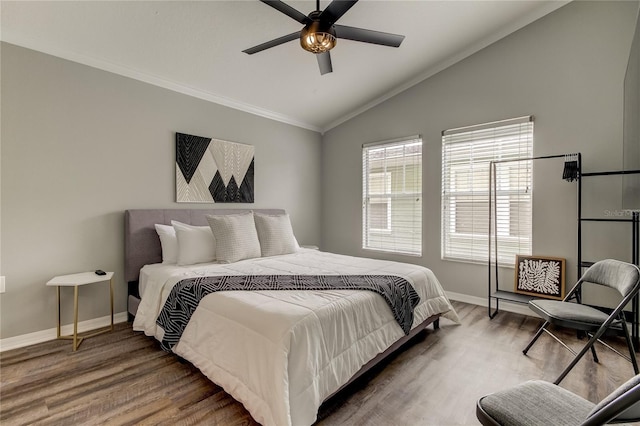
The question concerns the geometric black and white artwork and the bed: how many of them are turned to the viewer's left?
0

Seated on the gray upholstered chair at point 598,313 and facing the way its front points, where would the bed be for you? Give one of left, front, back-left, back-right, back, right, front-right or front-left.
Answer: front

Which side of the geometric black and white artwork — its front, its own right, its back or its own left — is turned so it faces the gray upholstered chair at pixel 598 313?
front

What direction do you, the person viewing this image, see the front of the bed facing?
facing the viewer and to the right of the viewer

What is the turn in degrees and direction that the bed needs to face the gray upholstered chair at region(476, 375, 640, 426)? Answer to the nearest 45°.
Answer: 0° — it already faces it

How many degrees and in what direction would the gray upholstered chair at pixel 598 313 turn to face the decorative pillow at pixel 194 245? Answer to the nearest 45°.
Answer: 0° — it already faces it

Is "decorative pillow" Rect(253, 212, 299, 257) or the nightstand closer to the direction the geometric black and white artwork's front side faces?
the decorative pillow

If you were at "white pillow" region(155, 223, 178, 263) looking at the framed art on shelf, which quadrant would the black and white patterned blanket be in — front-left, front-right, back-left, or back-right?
front-right

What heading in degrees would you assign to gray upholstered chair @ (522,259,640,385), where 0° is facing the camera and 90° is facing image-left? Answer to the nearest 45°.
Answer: approximately 45°
